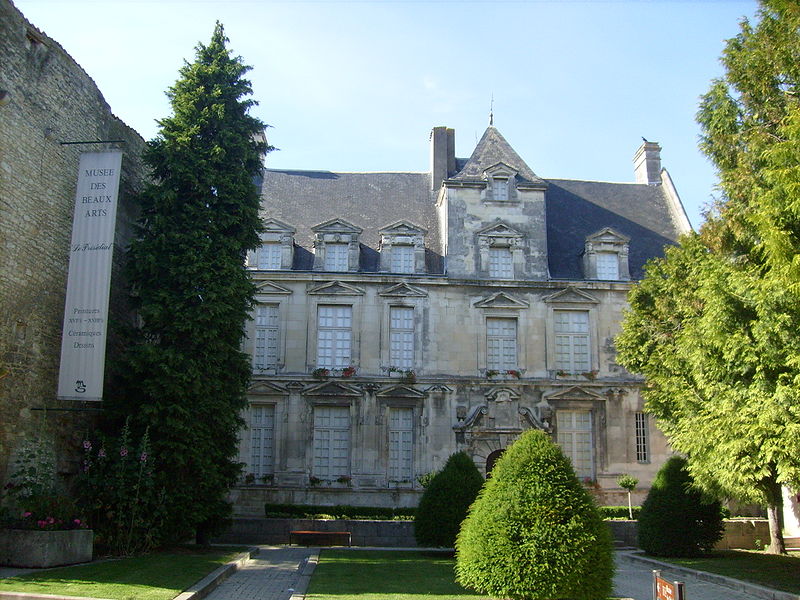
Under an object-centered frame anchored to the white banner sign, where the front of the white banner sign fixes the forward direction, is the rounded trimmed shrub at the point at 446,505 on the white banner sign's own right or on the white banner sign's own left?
on the white banner sign's own left

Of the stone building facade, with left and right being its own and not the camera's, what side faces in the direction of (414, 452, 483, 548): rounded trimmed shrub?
front

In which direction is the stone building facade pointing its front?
toward the camera

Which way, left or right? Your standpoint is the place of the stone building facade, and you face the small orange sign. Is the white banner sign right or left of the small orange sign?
right

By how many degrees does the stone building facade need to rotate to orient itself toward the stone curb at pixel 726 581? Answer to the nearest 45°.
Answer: approximately 45° to its left

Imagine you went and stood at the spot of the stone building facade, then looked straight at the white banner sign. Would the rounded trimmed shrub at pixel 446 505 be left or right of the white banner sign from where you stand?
left

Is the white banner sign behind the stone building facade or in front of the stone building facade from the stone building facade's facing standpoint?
in front

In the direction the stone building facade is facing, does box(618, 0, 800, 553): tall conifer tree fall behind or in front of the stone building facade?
in front

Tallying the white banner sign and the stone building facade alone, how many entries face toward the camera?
2

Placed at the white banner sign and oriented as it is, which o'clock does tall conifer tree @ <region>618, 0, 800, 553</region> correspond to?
The tall conifer tree is roughly at 10 o'clock from the white banner sign.

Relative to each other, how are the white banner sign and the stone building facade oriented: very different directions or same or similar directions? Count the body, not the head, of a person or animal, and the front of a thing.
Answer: same or similar directions

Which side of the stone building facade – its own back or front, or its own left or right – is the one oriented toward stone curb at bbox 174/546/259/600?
front

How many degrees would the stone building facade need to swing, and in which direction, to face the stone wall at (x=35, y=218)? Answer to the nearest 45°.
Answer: approximately 45° to its right

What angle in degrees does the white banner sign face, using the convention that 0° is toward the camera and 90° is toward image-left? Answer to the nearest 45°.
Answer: approximately 0°

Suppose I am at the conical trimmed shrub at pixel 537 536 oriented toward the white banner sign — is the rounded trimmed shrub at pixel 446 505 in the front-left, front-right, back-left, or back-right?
front-right
